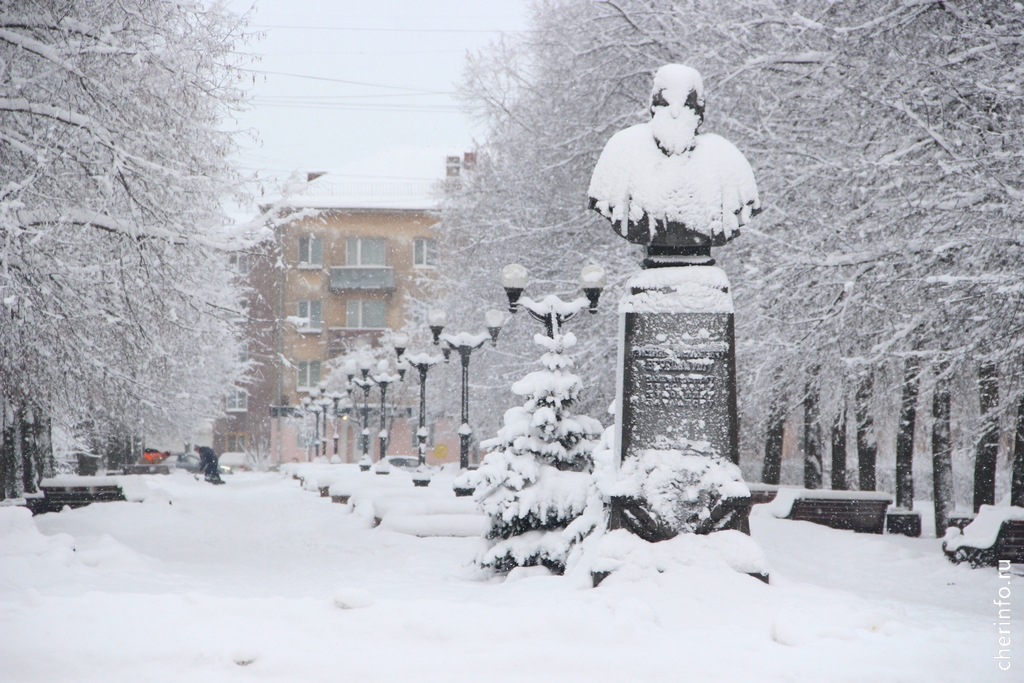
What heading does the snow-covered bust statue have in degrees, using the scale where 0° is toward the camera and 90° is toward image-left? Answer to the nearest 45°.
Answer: approximately 0°

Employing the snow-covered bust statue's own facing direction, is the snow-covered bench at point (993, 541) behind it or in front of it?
behind

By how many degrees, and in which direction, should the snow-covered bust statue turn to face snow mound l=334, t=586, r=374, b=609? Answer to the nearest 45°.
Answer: approximately 45° to its right

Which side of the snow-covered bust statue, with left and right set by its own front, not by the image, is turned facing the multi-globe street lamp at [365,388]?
back

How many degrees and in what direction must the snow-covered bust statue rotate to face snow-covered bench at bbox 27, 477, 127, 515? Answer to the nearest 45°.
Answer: approximately 135° to its right

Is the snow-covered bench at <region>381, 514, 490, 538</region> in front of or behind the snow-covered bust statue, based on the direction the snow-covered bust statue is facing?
behind

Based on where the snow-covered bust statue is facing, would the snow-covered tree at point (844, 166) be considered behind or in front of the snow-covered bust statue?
behind

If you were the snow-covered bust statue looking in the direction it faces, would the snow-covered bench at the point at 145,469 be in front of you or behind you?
behind

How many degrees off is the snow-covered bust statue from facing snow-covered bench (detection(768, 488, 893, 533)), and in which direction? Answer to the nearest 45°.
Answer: approximately 180°

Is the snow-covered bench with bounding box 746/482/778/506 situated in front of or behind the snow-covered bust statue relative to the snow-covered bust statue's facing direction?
behind

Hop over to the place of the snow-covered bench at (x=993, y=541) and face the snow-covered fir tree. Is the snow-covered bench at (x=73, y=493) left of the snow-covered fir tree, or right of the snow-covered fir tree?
right
